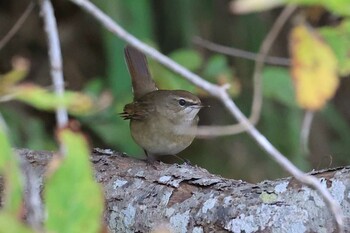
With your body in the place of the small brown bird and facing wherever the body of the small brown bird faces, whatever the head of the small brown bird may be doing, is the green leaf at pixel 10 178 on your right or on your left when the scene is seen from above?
on your right

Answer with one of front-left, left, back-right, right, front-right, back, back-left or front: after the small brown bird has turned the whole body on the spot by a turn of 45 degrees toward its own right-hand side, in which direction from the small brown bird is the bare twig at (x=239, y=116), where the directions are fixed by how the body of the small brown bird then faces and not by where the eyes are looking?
front
